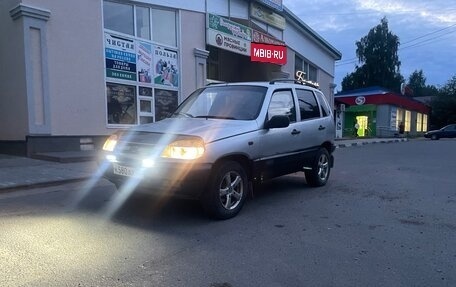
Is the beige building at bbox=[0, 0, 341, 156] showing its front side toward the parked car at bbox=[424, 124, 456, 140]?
no

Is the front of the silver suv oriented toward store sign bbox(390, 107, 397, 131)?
no

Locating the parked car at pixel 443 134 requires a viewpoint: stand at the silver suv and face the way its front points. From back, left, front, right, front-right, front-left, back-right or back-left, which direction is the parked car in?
back

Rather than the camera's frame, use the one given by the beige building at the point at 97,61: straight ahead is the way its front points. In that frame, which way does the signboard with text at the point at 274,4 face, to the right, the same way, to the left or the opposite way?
the same way

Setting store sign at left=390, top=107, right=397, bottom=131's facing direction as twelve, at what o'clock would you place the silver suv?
The silver suv is roughly at 12 o'clock from the store sign.

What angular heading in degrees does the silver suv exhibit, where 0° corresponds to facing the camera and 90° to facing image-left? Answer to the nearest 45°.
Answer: approximately 45°

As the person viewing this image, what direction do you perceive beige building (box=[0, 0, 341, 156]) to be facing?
facing the viewer and to the right of the viewer

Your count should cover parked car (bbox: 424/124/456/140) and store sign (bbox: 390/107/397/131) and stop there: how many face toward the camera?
1

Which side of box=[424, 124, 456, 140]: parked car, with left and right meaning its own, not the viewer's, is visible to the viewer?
left

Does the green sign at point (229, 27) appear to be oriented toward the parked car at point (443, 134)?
no

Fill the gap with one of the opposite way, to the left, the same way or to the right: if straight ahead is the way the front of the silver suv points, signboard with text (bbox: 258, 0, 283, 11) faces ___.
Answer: to the left

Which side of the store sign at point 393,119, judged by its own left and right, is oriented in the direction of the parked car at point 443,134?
left

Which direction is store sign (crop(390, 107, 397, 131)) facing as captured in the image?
toward the camera

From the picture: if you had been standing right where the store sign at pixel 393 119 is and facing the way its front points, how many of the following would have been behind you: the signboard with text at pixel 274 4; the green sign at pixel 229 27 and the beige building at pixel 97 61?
0

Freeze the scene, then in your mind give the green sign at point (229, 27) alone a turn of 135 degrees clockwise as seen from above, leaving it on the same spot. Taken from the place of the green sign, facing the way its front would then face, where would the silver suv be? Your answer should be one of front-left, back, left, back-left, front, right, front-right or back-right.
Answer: left

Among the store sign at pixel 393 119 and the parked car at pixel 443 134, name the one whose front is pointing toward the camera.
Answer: the store sign

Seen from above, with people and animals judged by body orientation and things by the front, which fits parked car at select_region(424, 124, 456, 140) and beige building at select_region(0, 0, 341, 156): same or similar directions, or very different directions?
very different directions
